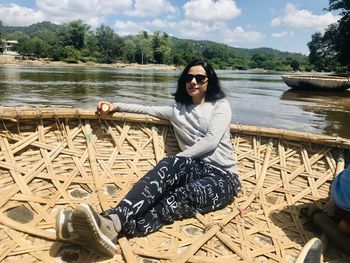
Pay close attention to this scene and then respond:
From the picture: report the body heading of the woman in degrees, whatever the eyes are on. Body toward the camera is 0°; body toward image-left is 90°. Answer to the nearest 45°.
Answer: approximately 45°

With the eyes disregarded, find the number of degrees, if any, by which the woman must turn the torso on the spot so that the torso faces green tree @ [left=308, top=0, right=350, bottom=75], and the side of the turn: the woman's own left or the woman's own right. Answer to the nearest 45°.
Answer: approximately 180°

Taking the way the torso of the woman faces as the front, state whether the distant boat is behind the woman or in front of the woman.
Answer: behind
